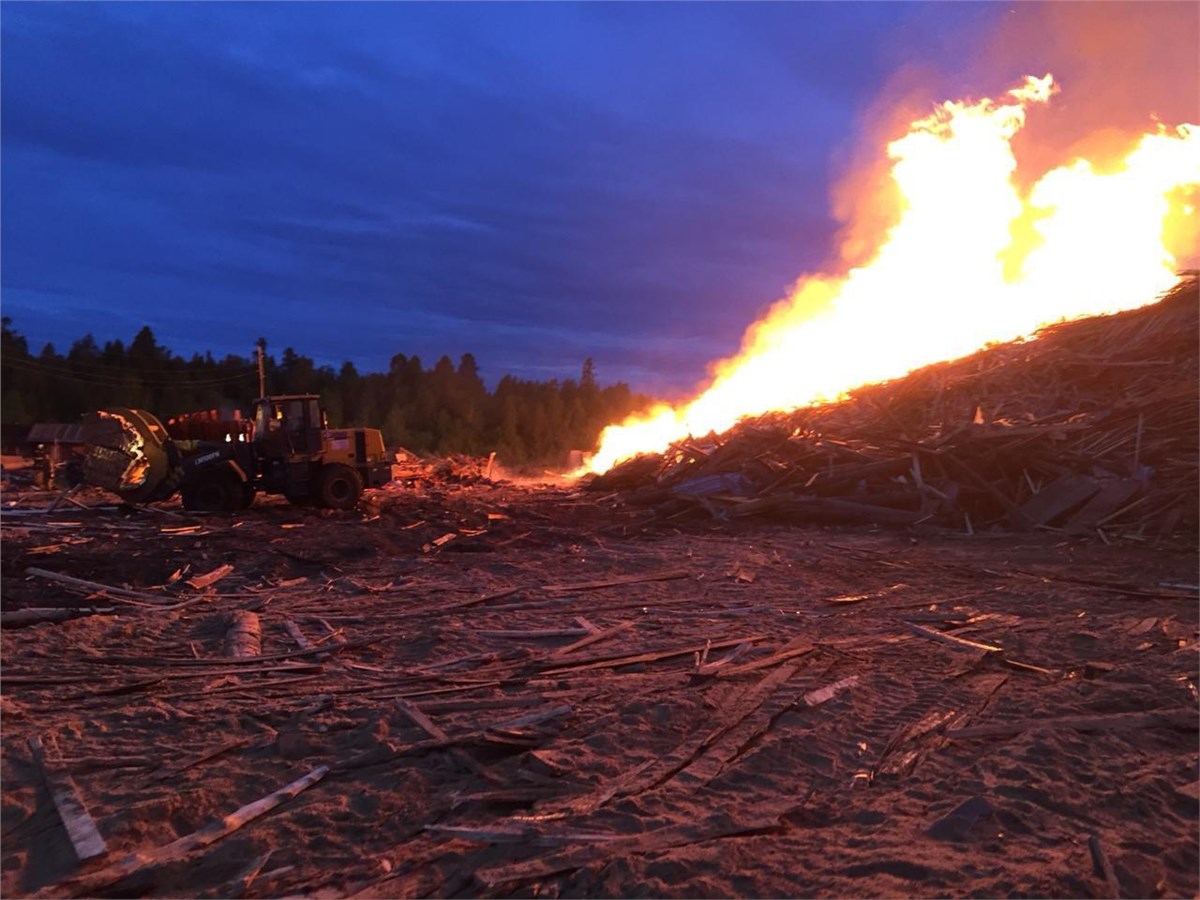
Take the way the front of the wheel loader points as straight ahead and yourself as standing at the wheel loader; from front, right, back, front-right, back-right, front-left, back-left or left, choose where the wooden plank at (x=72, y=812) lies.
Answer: left

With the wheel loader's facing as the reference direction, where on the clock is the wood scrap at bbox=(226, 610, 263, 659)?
The wood scrap is roughly at 9 o'clock from the wheel loader.

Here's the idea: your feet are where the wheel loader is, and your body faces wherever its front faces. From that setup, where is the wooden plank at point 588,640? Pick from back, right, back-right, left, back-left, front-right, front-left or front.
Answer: left

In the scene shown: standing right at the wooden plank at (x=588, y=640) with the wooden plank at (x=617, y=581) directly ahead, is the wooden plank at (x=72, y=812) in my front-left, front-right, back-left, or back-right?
back-left

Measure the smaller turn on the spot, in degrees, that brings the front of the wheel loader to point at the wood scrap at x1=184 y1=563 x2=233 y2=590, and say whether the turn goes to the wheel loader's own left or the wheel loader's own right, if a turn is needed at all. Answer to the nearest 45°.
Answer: approximately 90° to the wheel loader's own left

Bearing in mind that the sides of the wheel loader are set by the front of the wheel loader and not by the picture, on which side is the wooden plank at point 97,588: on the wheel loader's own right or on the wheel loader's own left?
on the wheel loader's own left

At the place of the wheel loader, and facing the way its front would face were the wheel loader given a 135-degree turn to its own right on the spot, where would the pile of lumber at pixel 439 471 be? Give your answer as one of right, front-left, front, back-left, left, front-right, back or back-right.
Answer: front

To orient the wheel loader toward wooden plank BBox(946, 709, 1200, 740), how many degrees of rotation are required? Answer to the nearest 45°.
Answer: approximately 90° to its left

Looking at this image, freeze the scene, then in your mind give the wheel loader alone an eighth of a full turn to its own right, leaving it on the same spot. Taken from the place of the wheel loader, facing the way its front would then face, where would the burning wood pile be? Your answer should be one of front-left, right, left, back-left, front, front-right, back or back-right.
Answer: back

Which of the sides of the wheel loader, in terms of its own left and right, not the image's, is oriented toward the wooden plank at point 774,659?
left

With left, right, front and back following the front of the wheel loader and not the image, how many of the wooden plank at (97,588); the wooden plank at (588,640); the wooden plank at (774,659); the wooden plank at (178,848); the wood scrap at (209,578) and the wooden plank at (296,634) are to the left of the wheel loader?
6

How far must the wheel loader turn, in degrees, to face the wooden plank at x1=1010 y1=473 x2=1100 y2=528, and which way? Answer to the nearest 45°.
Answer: approximately 135° to its left

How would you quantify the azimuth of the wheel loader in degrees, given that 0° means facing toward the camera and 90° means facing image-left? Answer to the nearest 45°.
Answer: approximately 90°

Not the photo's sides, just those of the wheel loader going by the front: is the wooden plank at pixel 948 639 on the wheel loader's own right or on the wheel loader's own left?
on the wheel loader's own left

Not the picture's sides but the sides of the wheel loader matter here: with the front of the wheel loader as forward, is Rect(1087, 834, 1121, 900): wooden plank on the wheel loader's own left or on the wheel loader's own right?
on the wheel loader's own left
